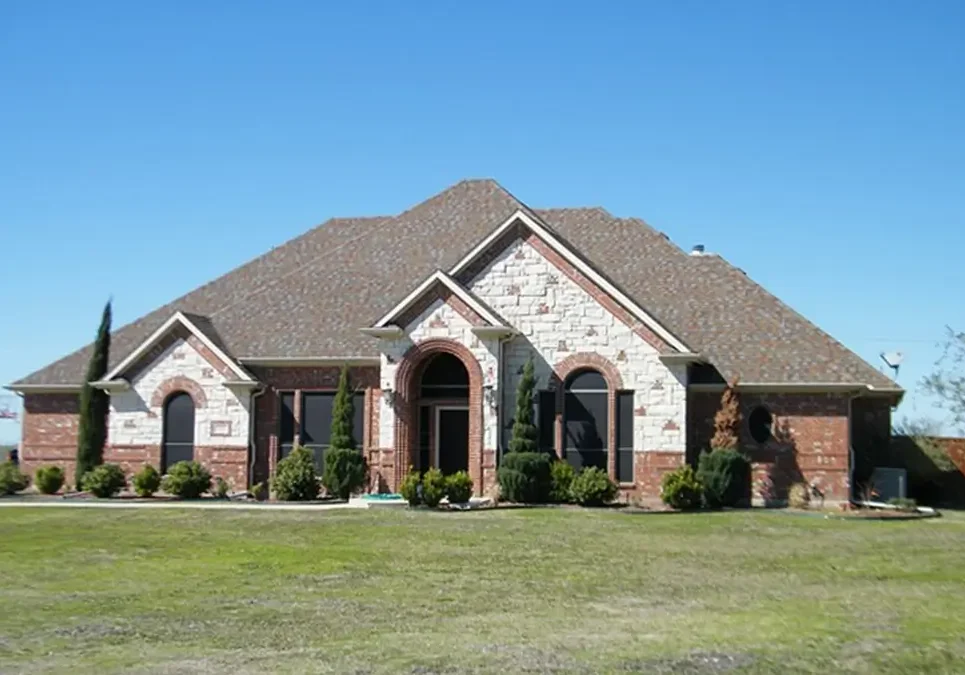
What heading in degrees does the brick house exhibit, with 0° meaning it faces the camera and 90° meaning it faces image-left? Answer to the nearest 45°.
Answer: approximately 0°

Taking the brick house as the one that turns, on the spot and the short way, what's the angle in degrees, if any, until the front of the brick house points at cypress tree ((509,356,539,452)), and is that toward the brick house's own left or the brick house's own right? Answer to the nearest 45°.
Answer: approximately 45° to the brick house's own left

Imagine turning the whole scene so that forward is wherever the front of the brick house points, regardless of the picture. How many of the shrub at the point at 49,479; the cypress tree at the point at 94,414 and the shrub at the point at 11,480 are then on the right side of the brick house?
3

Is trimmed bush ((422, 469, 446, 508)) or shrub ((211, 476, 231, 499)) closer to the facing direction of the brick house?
the trimmed bush

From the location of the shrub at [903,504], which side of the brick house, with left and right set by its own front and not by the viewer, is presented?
left

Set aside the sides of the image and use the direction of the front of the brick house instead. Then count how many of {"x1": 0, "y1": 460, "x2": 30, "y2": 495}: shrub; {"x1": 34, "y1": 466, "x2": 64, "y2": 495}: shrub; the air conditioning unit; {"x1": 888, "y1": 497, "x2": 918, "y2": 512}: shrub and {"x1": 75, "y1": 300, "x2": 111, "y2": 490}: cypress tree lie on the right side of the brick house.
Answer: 3

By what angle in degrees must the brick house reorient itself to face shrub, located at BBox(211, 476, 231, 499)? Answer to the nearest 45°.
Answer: approximately 90° to its right

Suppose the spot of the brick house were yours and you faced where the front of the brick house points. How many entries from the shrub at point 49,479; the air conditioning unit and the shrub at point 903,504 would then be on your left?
2

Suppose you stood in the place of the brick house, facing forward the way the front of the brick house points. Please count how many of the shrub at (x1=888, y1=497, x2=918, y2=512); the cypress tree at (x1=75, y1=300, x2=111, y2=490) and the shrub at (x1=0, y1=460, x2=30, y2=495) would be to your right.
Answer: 2

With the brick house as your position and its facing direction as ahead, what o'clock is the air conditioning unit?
The air conditioning unit is roughly at 9 o'clock from the brick house.

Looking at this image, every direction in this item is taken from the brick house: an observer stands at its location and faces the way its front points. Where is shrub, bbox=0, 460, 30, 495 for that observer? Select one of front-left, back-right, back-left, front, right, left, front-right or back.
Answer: right

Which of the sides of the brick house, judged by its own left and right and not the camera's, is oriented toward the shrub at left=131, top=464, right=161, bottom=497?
right
